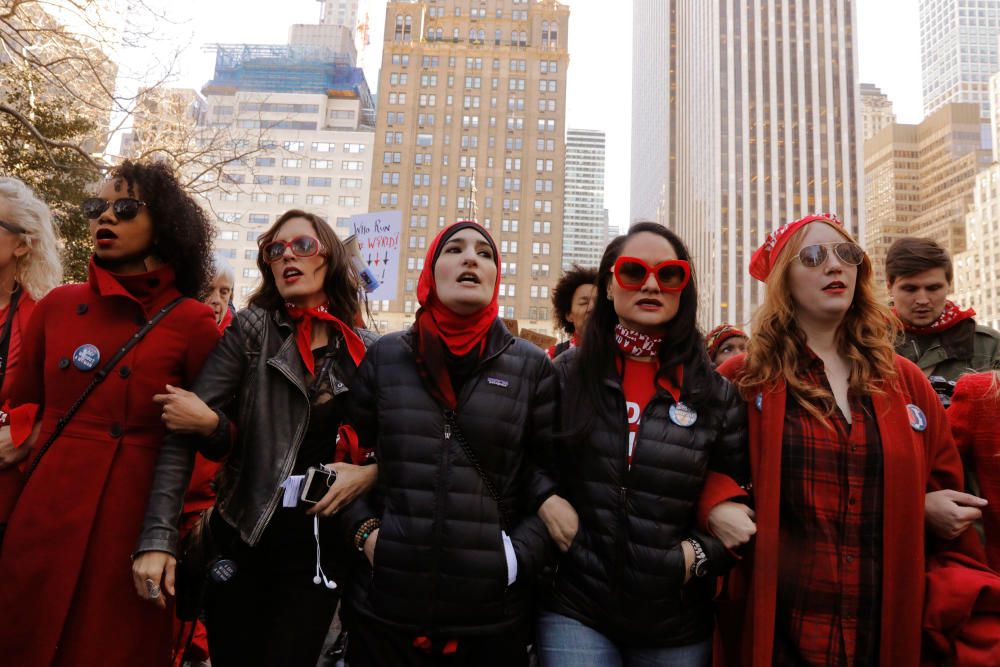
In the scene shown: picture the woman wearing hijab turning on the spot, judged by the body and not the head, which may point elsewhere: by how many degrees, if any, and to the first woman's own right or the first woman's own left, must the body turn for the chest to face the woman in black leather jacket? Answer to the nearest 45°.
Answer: approximately 90° to the first woman's own right

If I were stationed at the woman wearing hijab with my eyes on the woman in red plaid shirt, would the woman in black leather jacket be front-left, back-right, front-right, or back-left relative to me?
back-left

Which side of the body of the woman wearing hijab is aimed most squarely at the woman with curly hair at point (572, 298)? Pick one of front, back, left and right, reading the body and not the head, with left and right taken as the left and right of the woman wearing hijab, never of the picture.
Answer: back

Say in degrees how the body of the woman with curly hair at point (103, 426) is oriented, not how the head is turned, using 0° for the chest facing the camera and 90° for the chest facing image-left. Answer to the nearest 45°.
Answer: approximately 45°

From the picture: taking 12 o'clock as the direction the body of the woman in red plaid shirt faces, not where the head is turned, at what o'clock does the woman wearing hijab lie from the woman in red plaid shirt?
The woman wearing hijab is roughly at 2 o'clock from the woman in red plaid shirt.

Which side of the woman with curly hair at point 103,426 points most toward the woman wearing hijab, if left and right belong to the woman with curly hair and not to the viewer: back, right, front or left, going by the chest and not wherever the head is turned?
left

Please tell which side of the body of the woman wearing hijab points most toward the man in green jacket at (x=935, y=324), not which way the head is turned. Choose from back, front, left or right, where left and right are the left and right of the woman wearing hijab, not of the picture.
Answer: left

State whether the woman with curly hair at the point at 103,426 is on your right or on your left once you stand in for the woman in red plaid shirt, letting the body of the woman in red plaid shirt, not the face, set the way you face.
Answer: on your right

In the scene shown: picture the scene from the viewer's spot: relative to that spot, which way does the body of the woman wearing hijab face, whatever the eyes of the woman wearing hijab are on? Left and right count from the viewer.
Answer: facing the viewer

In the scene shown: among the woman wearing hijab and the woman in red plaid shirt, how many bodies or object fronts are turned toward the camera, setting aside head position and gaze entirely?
2

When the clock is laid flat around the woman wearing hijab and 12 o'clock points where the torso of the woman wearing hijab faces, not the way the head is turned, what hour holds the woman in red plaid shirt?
The woman in red plaid shirt is roughly at 9 o'clock from the woman wearing hijab.

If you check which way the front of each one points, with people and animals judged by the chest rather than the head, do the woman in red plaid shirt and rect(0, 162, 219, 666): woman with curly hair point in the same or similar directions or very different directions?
same or similar directions

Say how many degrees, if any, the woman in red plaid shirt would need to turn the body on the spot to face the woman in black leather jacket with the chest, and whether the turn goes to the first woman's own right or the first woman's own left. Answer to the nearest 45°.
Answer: approximately 45° to the first woman's own right

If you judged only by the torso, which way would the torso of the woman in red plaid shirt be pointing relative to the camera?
toward the camera
